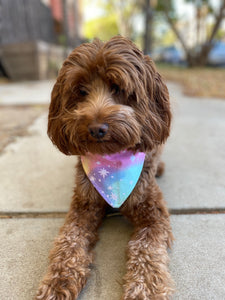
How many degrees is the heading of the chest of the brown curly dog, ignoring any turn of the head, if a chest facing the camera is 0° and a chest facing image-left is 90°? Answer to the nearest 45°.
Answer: approximately 0°
